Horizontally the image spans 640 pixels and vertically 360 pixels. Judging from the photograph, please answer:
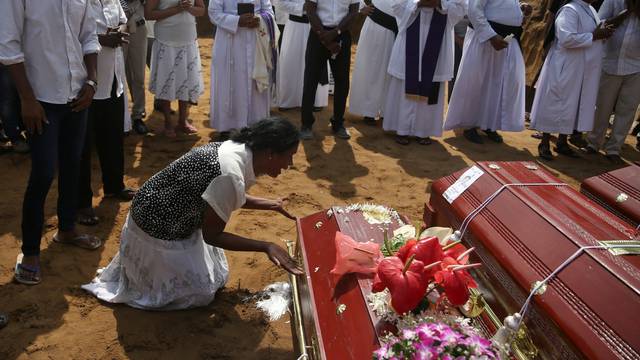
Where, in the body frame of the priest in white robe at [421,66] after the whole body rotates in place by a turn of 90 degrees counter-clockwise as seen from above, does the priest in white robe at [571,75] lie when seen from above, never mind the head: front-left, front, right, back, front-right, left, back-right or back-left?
front

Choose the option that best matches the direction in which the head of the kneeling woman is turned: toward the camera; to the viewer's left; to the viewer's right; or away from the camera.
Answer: to the viewer's right

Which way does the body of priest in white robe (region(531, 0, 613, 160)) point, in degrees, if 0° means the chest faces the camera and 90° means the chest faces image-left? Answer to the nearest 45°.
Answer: approximately 315°

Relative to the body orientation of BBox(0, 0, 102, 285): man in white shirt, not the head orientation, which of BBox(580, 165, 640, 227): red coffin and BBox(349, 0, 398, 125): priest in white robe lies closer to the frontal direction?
the red coffin

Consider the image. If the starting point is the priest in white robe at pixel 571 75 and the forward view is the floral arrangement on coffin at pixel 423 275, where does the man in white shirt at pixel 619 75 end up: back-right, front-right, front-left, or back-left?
back-left

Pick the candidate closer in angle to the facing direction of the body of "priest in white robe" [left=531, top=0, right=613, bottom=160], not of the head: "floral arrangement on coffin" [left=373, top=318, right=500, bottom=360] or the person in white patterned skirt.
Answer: the floral arrangement on coffin

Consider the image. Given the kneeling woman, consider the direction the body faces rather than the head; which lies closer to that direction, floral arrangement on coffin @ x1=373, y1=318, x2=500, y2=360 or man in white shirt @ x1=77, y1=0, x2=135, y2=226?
the floral arrangement on coffin

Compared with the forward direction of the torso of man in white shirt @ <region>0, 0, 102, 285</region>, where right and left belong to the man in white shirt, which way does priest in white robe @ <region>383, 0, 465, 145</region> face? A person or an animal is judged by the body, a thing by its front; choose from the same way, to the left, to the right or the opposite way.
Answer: to the right

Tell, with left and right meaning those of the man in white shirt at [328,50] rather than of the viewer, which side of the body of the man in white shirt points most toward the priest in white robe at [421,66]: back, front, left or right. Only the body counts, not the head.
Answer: left

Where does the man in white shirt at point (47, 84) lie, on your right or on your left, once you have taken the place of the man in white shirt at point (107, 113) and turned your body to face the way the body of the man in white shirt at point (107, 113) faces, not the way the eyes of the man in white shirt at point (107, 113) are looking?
on your right

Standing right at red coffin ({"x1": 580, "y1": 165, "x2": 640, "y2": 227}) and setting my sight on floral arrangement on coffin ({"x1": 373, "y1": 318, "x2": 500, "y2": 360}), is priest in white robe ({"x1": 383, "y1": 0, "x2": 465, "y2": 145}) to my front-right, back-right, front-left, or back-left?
back-right

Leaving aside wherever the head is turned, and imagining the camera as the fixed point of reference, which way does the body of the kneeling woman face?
to the viewer's right

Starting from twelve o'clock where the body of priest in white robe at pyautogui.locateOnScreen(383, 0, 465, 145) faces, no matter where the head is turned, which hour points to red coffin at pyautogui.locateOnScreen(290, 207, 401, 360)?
The red coffin is roughly at 12 o'clock from the priest in white robe.

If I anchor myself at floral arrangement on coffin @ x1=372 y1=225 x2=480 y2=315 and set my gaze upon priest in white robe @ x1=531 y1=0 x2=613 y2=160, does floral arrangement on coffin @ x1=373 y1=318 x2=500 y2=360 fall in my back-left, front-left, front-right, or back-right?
back-right
